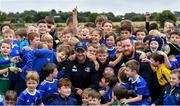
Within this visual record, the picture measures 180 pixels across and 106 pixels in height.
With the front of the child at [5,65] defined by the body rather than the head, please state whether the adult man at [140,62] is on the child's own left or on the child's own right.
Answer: on the child's own left

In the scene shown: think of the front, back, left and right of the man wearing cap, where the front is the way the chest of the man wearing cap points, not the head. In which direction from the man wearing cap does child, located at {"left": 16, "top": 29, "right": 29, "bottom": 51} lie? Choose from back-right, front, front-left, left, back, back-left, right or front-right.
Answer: back-right

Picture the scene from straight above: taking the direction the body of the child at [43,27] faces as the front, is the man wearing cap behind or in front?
in front

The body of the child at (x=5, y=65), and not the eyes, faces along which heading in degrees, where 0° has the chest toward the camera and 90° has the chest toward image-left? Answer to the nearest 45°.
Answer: approximately 0°
